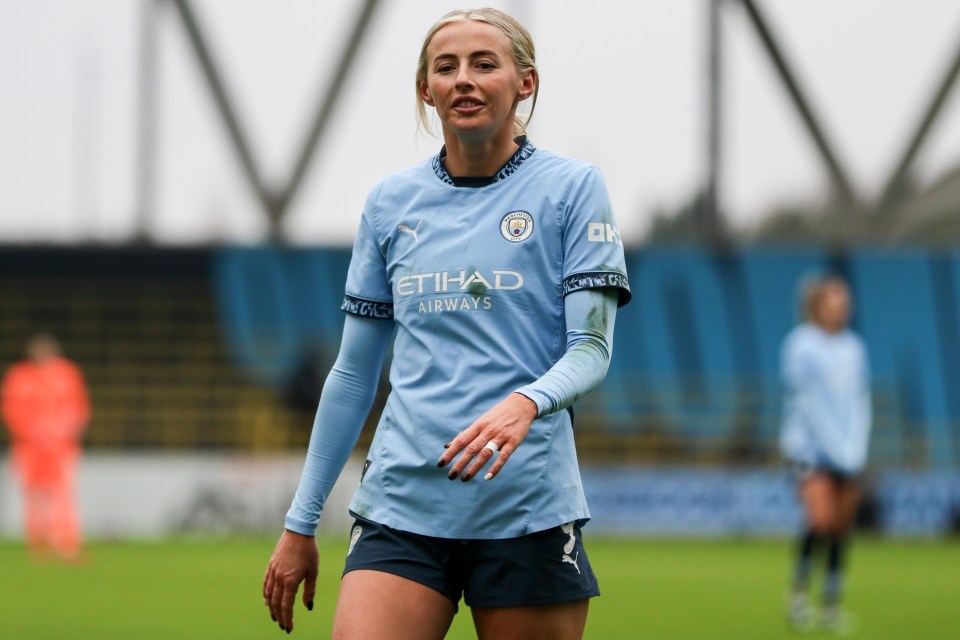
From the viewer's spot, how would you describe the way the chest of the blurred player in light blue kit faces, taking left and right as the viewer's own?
facing the viewer and to the right of the viewer

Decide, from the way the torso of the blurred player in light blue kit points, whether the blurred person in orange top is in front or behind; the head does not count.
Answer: behind
